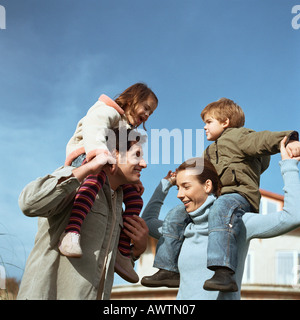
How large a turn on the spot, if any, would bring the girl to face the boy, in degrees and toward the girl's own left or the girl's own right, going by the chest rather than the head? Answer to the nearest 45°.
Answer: approximately 45° to the girl's own left

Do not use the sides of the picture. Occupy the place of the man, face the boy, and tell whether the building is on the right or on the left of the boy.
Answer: left

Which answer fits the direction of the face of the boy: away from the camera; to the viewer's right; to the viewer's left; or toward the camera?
to the viewer's left

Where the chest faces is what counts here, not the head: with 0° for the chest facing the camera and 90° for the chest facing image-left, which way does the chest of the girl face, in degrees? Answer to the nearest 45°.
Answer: approximately 315°

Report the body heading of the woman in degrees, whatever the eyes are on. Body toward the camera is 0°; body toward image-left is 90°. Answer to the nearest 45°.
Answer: approximately 45°

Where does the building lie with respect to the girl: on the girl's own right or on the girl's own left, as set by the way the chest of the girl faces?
on the girl's own left
